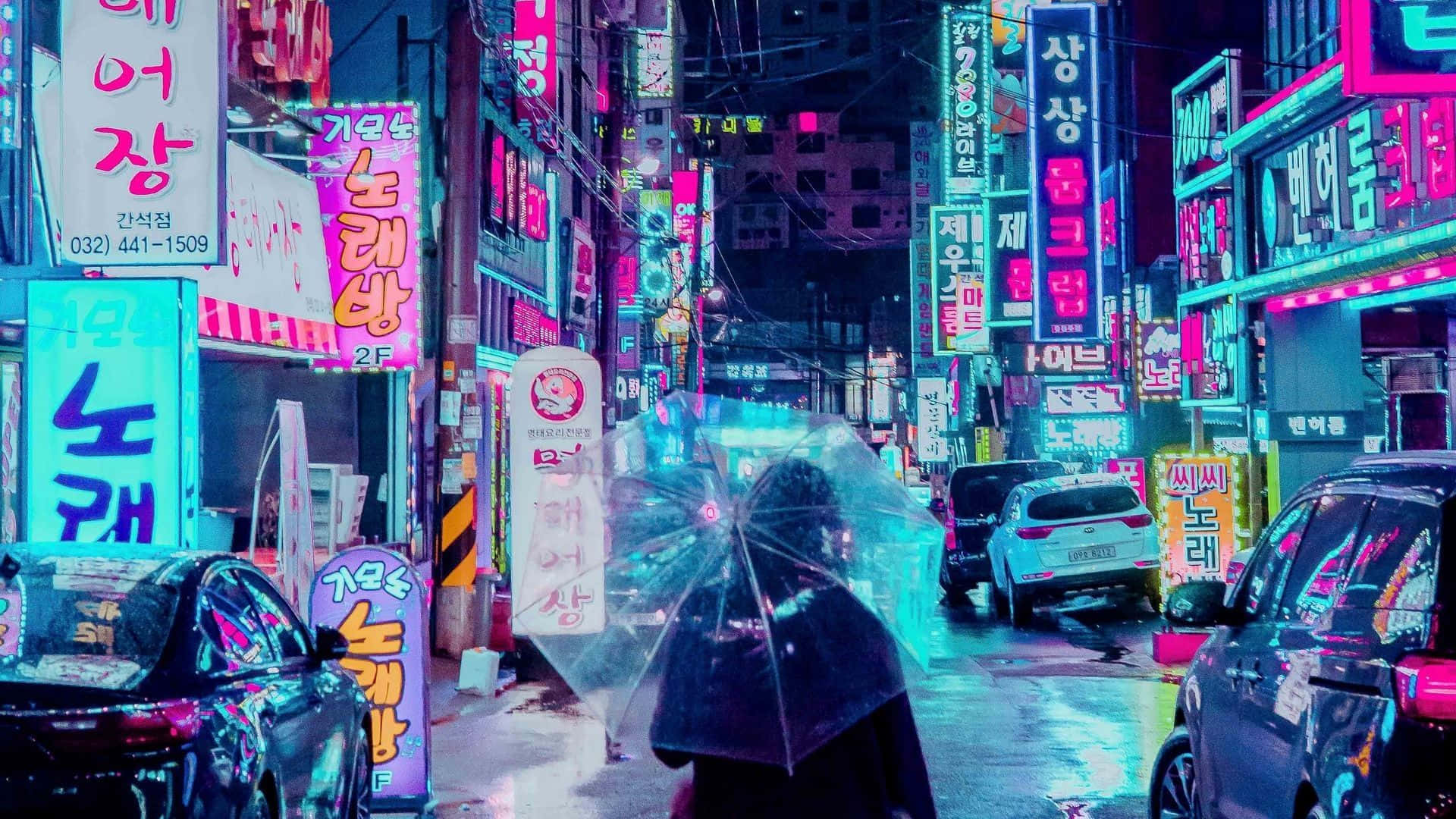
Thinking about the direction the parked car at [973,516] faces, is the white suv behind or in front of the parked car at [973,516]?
behind

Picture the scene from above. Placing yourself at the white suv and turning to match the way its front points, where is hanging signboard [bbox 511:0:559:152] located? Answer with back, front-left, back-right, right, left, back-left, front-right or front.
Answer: left

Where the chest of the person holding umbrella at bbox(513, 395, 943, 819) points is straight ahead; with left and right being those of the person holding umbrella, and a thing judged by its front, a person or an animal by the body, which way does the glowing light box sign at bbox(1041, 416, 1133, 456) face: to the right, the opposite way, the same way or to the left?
the opposite way

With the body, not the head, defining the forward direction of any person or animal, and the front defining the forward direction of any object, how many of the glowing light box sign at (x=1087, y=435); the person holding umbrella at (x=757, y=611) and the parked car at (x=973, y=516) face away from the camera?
2

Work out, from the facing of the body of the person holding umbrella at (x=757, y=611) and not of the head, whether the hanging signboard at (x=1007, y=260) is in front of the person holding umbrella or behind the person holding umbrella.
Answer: in front

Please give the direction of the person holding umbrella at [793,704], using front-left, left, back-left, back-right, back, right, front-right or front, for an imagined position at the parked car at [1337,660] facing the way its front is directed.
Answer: left

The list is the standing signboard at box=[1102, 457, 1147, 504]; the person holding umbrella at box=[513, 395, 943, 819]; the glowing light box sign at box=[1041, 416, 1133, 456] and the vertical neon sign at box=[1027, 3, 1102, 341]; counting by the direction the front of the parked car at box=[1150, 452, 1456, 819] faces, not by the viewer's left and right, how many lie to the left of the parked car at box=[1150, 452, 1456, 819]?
1

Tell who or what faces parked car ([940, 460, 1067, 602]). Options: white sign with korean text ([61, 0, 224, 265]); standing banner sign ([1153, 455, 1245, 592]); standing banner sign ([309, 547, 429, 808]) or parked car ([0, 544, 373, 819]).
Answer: parked car ([0, 544, 373, 819])

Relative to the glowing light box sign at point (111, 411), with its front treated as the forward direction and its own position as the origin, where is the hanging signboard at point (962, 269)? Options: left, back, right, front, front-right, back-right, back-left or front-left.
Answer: back-left

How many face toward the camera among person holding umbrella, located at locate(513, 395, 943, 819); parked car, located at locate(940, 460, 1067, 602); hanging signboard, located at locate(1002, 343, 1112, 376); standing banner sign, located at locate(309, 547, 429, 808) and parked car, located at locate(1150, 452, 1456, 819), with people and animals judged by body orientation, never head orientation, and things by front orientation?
2

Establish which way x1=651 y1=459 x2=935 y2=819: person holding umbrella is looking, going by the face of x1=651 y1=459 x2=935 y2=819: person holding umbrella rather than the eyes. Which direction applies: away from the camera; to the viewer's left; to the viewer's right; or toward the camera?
away from the camera

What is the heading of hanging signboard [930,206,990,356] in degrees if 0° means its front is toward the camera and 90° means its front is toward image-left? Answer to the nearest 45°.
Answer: approximately 0°

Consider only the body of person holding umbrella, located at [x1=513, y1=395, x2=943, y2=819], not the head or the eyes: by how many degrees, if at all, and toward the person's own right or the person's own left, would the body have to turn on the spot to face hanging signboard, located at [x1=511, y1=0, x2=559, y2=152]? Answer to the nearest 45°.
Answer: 0° — they already face it

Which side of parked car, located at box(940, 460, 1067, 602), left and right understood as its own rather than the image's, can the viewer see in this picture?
back

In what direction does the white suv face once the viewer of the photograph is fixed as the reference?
facing away from the viewer
